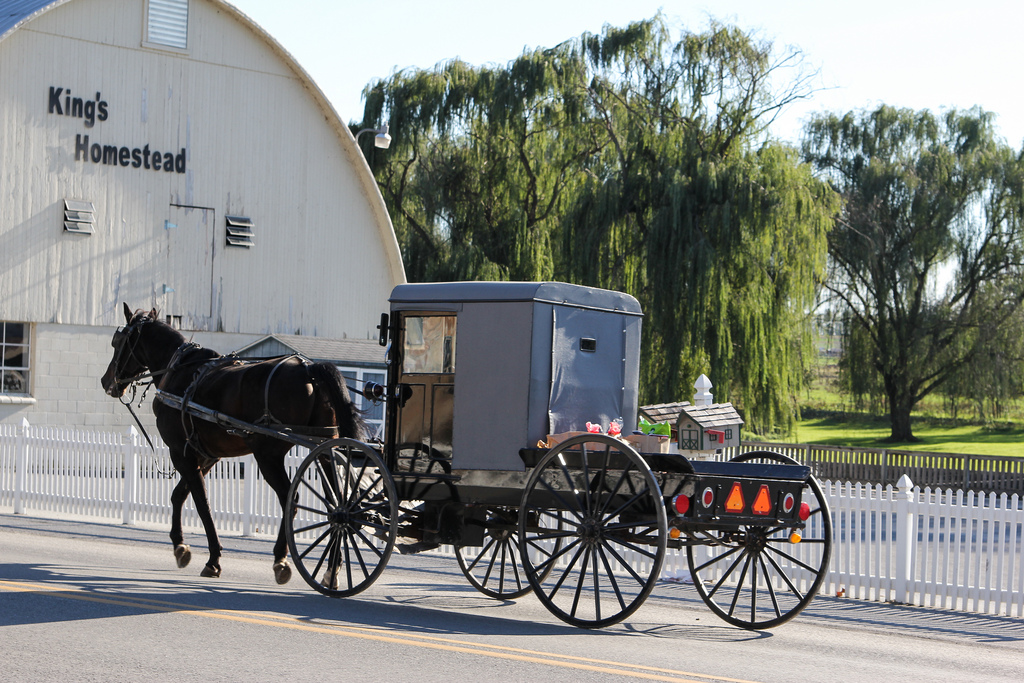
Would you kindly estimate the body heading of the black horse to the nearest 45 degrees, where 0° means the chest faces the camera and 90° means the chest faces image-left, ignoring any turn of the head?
approximately 135°

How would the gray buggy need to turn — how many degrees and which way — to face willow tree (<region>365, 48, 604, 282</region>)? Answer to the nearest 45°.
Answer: approximately 45° to its right

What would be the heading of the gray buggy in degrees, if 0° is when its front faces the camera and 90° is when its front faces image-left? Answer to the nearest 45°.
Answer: approximately 135°

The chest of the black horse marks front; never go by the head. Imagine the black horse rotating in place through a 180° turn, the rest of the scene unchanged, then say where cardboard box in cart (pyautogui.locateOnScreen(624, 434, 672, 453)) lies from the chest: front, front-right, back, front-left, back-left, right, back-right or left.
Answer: front
